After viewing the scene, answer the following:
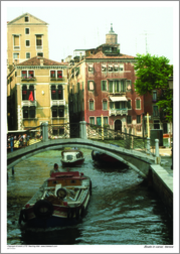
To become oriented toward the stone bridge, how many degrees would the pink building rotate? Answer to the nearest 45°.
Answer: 0° — it already faces it

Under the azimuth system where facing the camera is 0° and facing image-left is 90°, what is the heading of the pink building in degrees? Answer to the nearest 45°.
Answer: approximately 0°

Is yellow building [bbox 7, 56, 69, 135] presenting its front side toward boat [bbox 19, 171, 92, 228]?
yes

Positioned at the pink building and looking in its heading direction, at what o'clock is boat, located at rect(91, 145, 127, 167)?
The boat is roughly at 12 o'clock from the pink building.

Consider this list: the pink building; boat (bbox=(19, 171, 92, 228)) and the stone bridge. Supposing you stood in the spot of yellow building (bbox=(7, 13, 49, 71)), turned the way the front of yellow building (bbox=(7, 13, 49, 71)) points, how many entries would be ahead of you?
2

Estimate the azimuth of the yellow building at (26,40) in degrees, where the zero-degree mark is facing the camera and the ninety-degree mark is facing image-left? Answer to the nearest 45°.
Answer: approximately 0°

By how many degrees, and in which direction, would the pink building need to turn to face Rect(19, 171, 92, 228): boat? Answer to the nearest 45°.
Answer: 0° — it already faces it

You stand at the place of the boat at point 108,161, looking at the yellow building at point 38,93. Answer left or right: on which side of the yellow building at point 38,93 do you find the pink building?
right

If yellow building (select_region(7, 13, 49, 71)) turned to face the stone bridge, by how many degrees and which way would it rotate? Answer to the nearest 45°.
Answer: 0° — it already faces it
